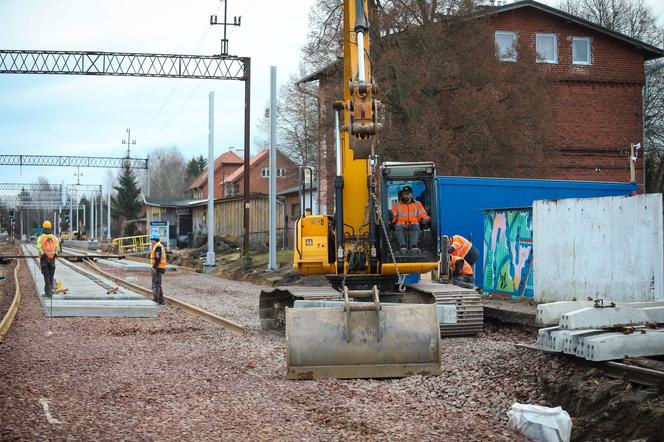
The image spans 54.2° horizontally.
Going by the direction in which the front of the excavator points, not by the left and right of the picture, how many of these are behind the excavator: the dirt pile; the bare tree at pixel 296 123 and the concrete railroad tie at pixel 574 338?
1

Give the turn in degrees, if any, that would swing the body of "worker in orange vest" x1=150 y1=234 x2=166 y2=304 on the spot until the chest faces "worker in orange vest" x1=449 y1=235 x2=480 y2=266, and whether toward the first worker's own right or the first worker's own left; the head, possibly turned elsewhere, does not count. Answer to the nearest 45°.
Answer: approximately 135° to the first worker's own left

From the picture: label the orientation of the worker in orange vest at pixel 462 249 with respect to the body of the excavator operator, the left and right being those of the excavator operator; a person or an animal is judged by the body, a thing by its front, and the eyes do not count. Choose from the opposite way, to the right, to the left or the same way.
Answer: to the right

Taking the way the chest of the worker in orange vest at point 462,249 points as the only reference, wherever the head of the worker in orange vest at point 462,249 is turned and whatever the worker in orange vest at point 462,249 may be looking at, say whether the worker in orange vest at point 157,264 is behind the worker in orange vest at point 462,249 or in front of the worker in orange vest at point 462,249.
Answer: in front

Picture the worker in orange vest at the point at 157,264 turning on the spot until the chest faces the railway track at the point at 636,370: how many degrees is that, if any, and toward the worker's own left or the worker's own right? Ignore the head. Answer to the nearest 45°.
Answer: approximately 90° to the worker's own left

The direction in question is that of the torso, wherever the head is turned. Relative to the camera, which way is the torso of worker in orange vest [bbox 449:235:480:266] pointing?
to the viewer's left

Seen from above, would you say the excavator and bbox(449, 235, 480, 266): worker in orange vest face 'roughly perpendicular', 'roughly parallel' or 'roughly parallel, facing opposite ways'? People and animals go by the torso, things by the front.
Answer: roughly perpendicular
